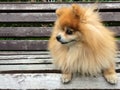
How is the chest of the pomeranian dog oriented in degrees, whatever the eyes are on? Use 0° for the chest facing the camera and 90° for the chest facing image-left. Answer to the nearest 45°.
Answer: approximately 45°

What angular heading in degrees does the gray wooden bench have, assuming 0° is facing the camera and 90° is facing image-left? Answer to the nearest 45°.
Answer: approximately 0°
